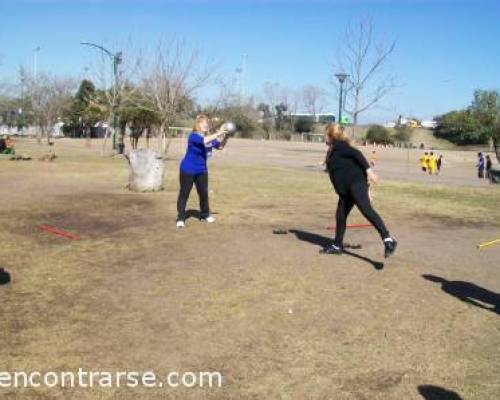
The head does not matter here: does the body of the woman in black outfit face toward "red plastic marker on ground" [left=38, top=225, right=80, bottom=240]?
yes

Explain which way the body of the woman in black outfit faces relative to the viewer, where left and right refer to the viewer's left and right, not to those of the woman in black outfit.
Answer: facing to the left of the viewer

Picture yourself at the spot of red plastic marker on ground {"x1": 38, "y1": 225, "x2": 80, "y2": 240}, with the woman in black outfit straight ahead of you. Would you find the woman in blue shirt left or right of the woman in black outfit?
left
